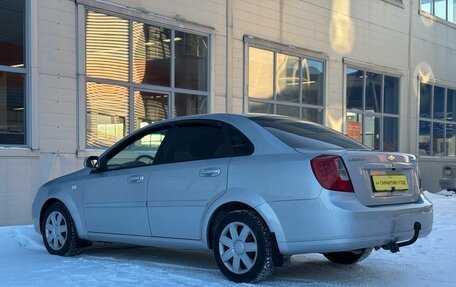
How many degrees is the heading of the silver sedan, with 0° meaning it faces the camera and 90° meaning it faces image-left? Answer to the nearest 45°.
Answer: approximately 135°
